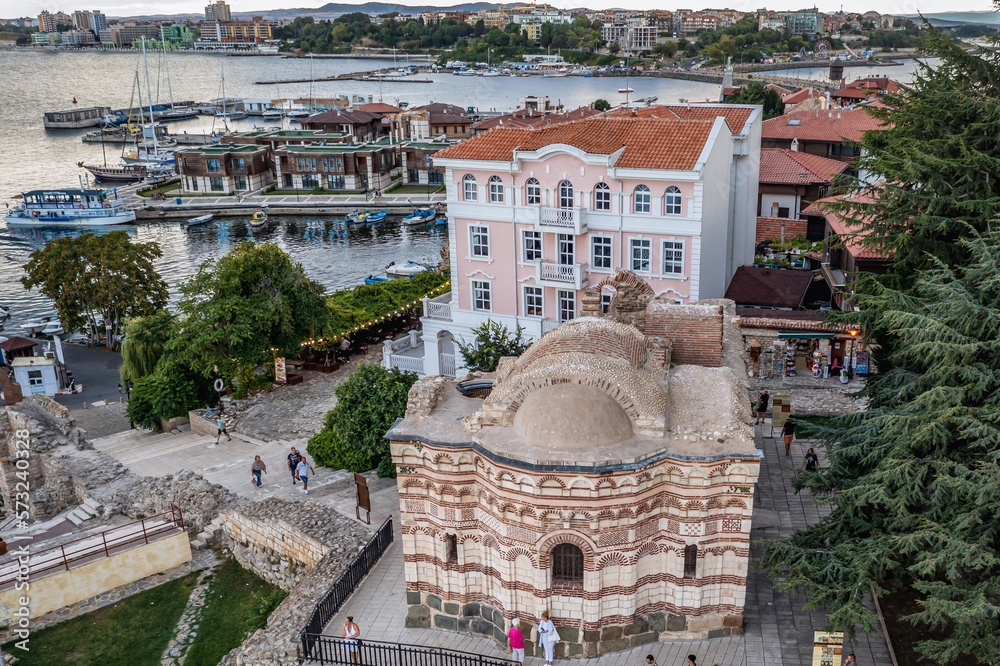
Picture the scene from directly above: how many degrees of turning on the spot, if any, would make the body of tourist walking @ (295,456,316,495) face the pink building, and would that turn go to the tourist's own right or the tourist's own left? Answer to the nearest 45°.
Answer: approximately 90° to the tourist's own left

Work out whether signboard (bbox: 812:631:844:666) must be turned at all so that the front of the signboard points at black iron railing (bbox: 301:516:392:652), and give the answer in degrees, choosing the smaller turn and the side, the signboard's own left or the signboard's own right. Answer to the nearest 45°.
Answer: approximately 90° to the signboard's own right

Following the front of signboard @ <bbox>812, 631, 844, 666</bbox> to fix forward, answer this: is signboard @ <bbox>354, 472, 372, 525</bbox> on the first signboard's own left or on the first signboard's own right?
on the first signboard's own right

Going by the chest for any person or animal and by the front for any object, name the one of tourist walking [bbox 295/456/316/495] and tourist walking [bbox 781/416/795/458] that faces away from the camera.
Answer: tourist walking [bbox 781/416/795/458]

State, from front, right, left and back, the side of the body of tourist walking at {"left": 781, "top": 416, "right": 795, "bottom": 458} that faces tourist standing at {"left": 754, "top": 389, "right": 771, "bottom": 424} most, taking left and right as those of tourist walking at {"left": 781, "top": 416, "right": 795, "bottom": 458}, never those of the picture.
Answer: front

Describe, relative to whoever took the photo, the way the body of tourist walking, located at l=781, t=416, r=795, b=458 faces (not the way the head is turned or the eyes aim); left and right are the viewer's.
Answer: facing away from the viewer

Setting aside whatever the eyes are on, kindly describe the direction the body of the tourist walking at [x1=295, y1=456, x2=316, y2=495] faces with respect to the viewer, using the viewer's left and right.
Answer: facing the viewer and to the right of the viewer

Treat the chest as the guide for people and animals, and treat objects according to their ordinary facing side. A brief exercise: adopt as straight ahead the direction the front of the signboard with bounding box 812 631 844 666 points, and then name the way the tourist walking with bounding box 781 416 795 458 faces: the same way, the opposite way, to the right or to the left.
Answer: the opposite way

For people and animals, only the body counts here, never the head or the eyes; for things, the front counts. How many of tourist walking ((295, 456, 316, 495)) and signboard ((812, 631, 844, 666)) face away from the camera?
0

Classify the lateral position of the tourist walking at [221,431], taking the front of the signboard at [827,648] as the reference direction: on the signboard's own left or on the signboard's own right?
on the signboard's own right
